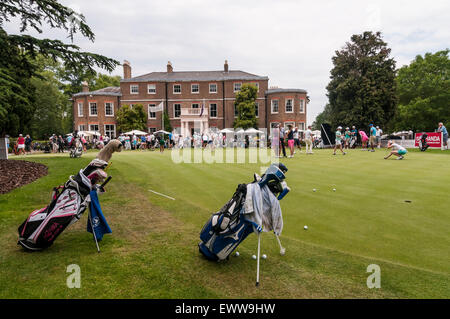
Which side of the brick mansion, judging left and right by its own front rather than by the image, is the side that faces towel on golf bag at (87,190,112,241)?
front

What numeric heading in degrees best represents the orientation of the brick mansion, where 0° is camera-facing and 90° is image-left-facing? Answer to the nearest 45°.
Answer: approximately 0°

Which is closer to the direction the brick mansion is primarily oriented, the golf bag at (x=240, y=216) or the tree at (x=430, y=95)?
the golf bag

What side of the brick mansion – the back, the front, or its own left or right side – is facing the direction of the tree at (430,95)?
left

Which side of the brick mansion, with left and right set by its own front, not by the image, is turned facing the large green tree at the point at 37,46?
front

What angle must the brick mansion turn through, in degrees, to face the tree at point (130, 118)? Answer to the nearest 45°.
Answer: approximately 90° to its right

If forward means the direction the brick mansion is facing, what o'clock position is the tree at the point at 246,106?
The tree is roughly at 10 o'clock from the brick mansion.

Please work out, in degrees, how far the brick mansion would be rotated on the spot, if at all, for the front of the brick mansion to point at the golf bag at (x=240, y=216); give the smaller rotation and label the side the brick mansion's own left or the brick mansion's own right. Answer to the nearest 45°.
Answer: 0° — it already faces it

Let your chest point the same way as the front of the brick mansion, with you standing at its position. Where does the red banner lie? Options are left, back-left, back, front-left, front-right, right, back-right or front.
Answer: front-left

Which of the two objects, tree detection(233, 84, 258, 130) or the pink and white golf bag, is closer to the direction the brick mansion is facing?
the pink and white golf bag

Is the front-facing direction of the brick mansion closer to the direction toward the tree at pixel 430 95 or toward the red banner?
the red banner

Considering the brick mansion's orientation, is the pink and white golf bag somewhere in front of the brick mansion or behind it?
in front

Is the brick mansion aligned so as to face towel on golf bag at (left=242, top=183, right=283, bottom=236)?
yes

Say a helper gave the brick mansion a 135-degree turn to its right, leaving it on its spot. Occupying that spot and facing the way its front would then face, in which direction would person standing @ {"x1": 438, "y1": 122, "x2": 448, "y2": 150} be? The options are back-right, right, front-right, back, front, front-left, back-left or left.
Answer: back
